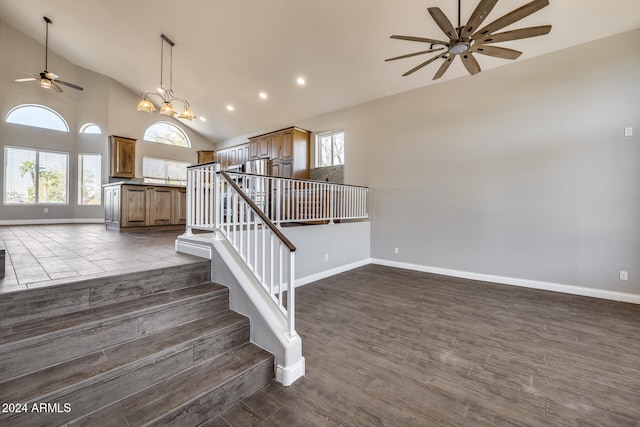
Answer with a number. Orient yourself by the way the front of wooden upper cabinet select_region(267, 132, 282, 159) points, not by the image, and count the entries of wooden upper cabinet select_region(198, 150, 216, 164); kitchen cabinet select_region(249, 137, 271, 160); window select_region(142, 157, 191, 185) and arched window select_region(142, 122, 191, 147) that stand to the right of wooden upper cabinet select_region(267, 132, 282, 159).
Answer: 4

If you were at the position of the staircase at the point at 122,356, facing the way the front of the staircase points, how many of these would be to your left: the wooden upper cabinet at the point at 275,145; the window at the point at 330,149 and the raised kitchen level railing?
3

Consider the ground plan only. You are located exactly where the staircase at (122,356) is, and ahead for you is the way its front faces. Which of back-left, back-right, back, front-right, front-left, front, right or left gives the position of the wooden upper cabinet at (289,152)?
left

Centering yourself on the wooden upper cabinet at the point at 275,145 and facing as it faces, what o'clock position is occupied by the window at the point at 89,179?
The window is roughly at 2 o'clock from the wooden upper cabinet.

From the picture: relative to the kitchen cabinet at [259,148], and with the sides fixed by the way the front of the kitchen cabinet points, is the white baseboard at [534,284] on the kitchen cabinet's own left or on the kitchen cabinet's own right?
on the kitchen cabinet's own left

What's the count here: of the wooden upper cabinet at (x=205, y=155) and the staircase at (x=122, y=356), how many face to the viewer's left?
0

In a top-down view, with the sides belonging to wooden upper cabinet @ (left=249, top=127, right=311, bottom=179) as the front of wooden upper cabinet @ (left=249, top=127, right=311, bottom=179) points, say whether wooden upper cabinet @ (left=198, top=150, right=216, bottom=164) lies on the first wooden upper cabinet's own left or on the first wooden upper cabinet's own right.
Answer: on the first wooden upper cabinet's own right

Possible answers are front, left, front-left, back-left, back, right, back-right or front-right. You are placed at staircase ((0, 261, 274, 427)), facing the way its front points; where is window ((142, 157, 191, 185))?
back-left

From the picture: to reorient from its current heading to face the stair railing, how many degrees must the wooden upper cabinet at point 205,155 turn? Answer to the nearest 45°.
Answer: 0° — it already faces it

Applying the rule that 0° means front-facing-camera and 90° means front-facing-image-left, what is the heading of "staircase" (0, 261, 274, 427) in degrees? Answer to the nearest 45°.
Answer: approximately 315°

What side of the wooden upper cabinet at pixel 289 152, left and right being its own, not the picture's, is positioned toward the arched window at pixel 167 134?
right

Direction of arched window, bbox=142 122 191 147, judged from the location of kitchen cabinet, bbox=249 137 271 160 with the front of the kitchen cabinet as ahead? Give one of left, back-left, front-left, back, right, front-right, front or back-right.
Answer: right

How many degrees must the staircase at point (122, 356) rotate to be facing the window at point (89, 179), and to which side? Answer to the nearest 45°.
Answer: approximately 135° to its left

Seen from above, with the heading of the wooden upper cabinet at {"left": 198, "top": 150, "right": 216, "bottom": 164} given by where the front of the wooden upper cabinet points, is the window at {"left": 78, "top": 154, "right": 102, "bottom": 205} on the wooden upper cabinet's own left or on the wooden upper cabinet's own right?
on the wooden upper cabinet's own right
